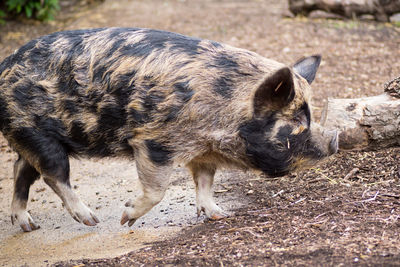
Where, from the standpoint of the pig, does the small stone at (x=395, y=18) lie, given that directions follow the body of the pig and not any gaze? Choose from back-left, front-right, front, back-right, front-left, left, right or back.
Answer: front-left

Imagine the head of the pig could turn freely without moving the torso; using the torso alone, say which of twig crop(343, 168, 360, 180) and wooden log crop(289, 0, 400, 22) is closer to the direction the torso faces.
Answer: the twig

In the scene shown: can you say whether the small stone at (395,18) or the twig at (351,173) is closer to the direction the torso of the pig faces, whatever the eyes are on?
the twig

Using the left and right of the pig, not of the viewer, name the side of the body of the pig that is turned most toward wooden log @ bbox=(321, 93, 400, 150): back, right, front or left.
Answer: front

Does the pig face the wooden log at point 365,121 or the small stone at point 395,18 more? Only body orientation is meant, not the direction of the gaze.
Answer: the wooden log

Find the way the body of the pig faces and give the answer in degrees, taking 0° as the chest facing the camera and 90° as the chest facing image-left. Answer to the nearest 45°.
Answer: approximately 270°

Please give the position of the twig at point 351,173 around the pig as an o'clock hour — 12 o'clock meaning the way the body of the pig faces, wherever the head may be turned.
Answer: The twig is roughly at 12 o'clock from the pig.

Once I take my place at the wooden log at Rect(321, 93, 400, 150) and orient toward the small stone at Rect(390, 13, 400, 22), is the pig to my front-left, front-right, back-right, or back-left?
back-left

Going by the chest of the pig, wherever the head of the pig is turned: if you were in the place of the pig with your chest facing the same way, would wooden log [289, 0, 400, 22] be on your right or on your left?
on your left
